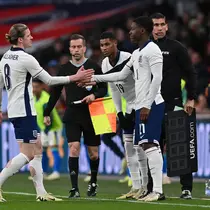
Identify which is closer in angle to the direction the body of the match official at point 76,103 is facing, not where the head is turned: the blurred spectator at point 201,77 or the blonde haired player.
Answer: the blonde haired player

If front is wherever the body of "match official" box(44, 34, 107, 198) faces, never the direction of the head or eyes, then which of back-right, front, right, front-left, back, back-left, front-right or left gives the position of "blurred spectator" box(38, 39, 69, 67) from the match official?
back

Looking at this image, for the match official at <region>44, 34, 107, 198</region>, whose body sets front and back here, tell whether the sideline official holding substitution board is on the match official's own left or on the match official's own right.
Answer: on the match official's own left

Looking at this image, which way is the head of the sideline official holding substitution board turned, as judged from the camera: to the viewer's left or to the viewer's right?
to the viewer's left

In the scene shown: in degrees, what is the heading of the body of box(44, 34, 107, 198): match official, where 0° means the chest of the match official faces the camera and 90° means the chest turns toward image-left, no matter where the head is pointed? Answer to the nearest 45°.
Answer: approximately 0°

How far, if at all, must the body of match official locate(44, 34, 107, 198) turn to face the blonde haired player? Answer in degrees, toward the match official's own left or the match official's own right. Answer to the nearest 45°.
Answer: approximately 45° to the match official's own right

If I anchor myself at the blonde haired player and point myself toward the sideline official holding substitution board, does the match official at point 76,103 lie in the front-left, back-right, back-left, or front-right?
front-left

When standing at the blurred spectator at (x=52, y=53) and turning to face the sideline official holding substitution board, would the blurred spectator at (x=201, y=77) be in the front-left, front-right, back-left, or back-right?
front-left

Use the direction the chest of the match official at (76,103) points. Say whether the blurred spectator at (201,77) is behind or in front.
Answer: behind

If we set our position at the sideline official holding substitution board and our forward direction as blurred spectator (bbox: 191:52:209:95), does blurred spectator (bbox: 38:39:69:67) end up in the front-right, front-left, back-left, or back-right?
front-left

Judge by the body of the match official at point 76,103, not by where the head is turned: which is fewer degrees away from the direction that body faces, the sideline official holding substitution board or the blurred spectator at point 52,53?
the sideline official holding substitution board

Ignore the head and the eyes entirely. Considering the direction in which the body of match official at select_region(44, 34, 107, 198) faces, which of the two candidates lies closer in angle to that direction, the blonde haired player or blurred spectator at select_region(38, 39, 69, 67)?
the blonde haired player
